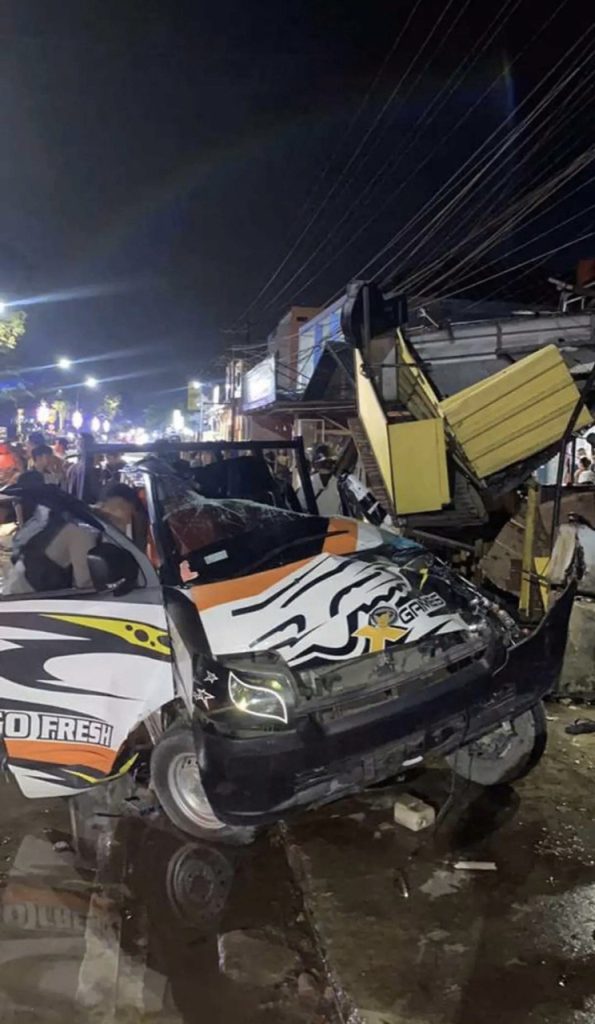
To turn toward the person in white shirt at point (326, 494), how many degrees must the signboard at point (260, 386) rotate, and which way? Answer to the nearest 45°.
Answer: approximately 45° to its left

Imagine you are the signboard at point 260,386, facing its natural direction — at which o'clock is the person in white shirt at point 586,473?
The person in white shirt is roughly at 10 o'clock from the signboard.

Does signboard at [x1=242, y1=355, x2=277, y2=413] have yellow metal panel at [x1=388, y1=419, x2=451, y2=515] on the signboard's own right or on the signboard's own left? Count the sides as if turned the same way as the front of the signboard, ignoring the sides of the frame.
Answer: on the signboard's own left

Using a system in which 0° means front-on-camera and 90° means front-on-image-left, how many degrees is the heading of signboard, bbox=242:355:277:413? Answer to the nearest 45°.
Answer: approximately 45°

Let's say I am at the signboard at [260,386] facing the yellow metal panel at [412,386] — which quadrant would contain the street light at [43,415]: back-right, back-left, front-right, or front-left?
back-right

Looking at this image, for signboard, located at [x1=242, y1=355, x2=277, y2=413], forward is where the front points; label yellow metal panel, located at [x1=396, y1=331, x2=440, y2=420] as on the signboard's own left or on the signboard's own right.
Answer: on the signboard's own left

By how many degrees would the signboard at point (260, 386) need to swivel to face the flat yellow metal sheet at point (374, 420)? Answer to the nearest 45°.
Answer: approximately 45° to its left

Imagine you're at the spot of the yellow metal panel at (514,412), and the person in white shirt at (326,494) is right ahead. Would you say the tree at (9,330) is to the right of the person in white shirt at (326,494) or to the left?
right
